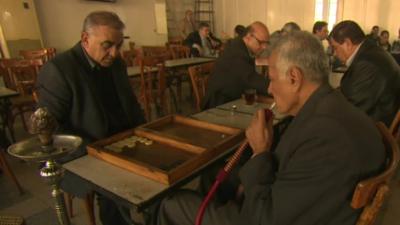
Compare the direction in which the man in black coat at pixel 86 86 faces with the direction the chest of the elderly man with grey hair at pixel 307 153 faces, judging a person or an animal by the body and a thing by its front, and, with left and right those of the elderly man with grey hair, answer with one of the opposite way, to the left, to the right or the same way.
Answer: the opposite way

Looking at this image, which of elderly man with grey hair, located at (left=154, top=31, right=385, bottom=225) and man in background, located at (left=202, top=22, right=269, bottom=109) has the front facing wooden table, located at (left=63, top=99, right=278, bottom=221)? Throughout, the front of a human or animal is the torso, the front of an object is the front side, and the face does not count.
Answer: the elderly man with grey hair

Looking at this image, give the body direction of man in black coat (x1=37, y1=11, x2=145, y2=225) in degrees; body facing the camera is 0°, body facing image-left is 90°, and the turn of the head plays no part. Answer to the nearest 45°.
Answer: approximately 315°

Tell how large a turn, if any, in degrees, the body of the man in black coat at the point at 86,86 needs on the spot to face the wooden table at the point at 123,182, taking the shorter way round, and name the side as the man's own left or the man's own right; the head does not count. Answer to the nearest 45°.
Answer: approximately 45° to the man's own right

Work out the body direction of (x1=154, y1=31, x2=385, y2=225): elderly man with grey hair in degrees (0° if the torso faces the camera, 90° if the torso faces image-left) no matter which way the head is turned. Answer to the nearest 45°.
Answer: approximately 90°

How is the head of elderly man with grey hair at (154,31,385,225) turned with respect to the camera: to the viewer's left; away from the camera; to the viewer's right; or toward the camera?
to the viewer's left

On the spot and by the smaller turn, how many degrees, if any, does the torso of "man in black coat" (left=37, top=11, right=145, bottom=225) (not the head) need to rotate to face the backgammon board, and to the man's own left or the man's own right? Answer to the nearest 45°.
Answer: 0° — they already face it
